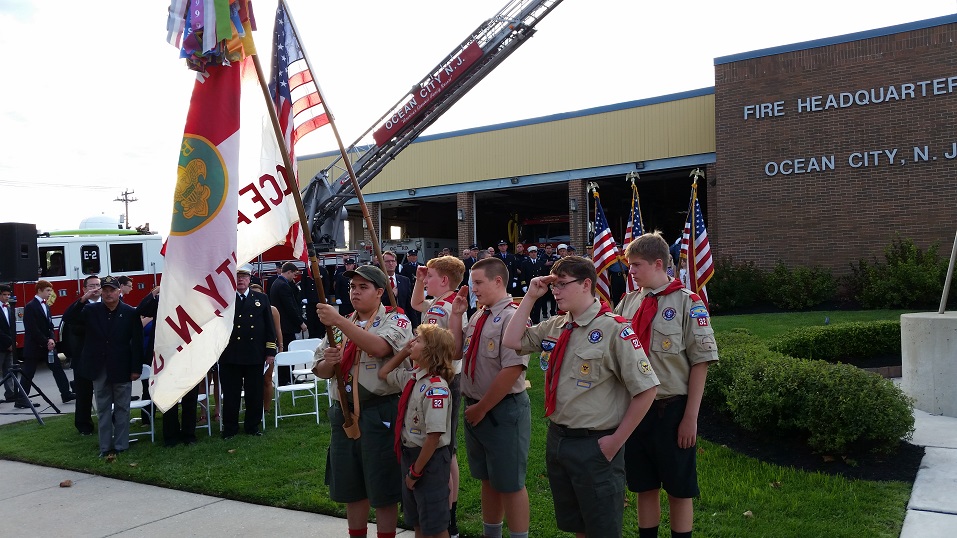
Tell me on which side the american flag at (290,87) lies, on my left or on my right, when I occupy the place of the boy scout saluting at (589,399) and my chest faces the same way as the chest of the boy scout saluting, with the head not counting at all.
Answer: on my right

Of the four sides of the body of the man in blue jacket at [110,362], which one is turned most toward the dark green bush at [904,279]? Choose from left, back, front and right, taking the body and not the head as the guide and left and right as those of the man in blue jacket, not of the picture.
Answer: left

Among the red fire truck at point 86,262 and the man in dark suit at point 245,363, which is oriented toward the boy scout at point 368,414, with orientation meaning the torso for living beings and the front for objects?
the man in dark suit

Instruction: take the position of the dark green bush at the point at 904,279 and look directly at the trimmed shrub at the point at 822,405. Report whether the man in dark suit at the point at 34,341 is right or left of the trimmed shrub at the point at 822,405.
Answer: right

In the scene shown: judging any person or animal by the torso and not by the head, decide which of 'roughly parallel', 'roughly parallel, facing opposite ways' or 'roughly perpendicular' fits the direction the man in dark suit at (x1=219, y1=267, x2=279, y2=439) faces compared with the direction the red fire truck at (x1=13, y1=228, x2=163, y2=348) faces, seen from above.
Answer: roughly perpendicular

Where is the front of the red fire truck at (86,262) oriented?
to the viewer's left

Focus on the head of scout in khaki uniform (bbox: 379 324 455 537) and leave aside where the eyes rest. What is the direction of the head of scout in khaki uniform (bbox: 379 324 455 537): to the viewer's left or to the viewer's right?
to the viewer's left

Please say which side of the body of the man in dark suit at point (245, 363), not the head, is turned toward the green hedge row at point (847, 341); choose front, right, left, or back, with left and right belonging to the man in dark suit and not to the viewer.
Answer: left

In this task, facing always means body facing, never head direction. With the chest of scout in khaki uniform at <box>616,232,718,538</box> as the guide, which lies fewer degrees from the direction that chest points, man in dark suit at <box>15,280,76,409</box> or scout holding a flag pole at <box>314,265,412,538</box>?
the scout holding a flag pole

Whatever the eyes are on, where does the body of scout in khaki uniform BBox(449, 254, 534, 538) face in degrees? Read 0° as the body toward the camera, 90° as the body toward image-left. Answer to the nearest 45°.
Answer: approximately 45°

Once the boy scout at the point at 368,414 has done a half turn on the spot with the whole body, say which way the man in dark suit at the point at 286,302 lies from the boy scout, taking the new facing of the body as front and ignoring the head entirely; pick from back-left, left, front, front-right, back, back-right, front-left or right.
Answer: front-left
